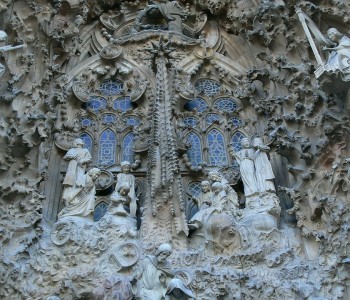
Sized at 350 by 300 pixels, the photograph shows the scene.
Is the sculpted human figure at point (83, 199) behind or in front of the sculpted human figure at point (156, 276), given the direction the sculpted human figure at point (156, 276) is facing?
behind

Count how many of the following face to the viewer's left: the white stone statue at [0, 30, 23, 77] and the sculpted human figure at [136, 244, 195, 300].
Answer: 0

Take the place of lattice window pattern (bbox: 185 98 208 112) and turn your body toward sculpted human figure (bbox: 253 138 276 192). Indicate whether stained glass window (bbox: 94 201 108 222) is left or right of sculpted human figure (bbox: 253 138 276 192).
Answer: right

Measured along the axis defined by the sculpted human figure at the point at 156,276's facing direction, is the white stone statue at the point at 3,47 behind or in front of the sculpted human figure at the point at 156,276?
behind

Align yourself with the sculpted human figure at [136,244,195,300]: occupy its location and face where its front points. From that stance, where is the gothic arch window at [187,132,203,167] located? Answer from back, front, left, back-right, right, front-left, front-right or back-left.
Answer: back-left

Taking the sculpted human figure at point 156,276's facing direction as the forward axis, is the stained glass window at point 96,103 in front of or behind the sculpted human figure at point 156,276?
behind

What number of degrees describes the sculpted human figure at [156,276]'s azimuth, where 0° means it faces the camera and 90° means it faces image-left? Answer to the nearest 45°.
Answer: approximately 315°

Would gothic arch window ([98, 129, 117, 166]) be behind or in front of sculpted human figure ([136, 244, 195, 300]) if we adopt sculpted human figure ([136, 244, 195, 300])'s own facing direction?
behind

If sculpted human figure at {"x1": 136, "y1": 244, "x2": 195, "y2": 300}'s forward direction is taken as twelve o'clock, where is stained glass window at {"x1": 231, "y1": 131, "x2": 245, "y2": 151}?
The stained glass window is roughly at 8 o'clock from the sculpted human figure.
